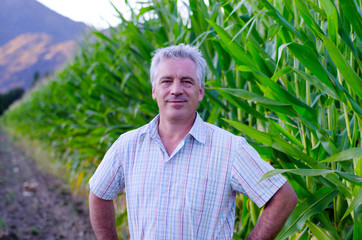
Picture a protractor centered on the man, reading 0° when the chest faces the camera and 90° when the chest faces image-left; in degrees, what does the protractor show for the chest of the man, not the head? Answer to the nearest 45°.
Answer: approximately 0°

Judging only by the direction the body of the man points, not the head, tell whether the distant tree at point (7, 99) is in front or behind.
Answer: behind
